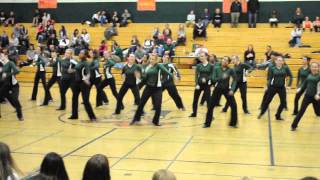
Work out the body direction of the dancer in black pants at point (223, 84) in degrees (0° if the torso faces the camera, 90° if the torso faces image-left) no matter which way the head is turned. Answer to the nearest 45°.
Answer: approximately 0°

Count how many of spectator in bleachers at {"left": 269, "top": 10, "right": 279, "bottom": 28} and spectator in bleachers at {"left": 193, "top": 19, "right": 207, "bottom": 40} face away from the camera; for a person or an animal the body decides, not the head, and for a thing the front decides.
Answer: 0

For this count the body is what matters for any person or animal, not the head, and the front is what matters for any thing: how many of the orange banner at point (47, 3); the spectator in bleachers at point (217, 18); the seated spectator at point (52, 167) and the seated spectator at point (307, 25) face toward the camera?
3

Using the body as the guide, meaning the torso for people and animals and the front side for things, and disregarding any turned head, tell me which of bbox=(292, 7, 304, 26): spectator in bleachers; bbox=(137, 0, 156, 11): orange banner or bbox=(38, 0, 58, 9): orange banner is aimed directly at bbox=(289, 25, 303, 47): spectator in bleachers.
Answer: bbox=(292, 7, 304, 26): spectator in bleachers

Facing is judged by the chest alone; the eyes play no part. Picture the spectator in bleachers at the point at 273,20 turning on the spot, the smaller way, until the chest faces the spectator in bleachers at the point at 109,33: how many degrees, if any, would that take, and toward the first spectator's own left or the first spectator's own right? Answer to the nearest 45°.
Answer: approximately 90° to the first spectator's own right

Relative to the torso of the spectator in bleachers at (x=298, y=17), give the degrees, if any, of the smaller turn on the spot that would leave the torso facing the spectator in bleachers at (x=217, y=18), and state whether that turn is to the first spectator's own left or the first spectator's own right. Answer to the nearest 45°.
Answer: approximately 90° to the first spectator's own right

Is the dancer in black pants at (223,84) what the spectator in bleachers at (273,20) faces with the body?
yes

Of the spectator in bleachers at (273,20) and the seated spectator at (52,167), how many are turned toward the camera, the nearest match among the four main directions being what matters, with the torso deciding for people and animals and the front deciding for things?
1

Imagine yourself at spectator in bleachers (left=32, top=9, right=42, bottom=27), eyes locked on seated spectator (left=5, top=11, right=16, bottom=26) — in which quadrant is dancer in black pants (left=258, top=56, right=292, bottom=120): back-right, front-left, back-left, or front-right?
back-left

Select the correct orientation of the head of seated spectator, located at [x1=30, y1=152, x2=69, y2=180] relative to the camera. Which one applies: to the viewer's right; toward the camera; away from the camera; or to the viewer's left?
away from the camera

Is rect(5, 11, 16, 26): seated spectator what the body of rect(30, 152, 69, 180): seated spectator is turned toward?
yes
